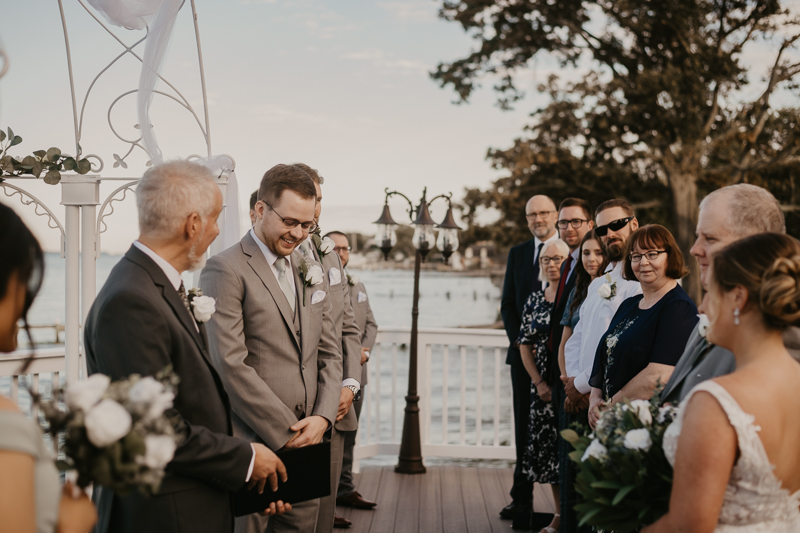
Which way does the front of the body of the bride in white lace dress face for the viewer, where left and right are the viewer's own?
facing away from the viewer and to the left of the viewer

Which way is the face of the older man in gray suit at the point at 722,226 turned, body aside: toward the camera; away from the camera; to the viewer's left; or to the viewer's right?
to the viewer's left

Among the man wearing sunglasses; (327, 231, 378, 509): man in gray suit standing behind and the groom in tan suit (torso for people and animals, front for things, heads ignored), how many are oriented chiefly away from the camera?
0

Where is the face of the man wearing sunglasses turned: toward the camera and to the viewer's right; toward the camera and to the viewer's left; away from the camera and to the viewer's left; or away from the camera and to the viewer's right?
toward the camera and to the viewer's left

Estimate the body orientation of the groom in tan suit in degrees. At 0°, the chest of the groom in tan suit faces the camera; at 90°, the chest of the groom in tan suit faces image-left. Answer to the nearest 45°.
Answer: approximately 315°

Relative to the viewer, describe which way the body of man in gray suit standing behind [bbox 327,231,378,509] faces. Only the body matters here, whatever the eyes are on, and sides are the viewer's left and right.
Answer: facing the viewer and to the right of the viewer

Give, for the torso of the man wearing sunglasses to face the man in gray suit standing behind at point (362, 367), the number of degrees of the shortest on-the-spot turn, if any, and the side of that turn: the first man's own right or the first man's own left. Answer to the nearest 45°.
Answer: approximately 90° to the first man's own right

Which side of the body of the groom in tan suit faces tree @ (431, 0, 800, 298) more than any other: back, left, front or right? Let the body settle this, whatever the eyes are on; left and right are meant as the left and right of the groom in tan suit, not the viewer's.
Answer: left

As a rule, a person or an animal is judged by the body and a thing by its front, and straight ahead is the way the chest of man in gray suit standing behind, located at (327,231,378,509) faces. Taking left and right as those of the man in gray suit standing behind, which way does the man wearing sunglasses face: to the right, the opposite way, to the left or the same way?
to the right

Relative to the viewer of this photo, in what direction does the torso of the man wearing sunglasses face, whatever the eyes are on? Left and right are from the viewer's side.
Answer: facing the viewer and to the left of the viewer
